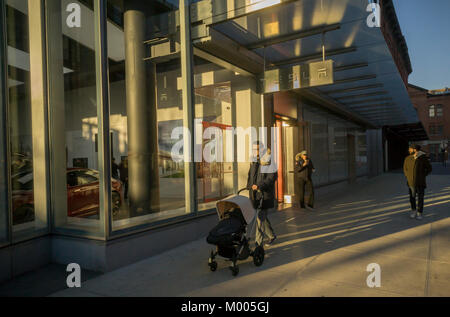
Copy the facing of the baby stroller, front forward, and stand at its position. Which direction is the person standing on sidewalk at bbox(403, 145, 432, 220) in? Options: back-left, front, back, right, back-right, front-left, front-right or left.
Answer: back

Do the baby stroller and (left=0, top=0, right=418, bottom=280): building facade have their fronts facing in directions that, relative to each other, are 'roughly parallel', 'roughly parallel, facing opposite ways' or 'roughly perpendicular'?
roughly perpendicular

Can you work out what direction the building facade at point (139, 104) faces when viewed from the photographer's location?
facing the viewer and to the right of the viewer

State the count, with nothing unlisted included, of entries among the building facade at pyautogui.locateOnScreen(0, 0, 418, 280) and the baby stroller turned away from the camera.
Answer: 0

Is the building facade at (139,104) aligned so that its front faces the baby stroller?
yes

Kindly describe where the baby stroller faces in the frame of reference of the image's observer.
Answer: facing the viewer and to the left of the viewer
